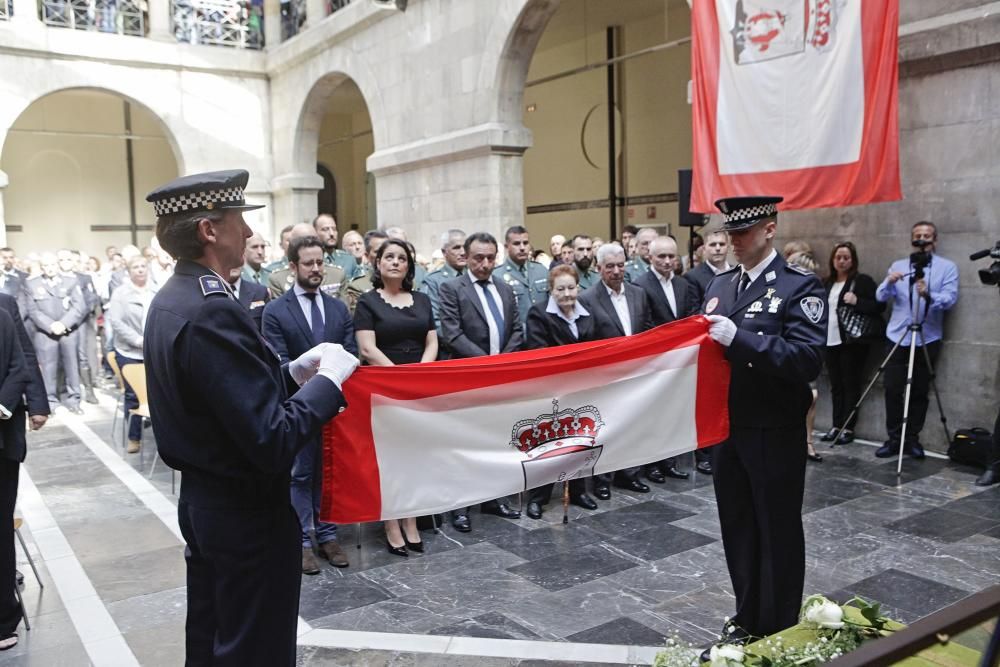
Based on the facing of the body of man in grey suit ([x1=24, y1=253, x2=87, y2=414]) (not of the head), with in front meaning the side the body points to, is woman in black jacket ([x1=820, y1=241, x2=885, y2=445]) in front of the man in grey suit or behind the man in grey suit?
in front

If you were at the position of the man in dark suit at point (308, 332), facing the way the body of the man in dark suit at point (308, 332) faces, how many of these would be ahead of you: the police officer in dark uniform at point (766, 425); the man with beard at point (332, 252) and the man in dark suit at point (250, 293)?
1

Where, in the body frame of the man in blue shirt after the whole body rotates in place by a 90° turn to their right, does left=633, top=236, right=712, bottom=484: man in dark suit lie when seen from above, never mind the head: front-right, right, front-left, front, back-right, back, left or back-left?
front-left

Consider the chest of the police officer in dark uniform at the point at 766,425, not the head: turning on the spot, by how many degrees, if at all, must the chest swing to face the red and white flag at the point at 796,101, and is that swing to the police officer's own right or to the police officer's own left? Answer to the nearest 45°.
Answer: approximately 135° to the police officer's own right

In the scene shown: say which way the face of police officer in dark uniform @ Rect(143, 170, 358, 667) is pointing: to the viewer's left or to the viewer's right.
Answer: to the viewer's right

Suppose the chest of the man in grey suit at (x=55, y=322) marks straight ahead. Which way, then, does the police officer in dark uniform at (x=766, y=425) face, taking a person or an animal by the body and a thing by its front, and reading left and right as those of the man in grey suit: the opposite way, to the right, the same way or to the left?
to the right

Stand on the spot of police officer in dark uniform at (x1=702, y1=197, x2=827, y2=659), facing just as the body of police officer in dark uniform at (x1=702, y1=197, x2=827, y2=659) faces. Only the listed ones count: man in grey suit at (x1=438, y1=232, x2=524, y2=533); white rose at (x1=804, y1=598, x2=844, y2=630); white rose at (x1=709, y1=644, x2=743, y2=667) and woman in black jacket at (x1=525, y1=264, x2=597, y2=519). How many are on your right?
2

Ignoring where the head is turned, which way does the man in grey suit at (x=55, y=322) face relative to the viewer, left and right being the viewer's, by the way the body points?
facing the viewer

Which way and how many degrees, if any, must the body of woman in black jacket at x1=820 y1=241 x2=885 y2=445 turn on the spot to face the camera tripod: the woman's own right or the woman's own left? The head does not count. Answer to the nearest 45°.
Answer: approximately 90° to the woman's own left

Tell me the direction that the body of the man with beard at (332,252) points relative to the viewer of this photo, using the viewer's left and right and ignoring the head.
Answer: facing the viewer and to the right of the viewer

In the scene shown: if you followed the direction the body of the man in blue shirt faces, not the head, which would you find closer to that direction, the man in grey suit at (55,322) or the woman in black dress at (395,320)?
the woman in black dress

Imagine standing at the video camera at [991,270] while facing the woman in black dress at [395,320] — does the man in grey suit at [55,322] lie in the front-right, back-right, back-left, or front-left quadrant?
front-right

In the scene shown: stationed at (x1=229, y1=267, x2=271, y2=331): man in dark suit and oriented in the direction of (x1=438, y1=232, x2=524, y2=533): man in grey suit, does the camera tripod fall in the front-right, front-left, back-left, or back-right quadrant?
front-left

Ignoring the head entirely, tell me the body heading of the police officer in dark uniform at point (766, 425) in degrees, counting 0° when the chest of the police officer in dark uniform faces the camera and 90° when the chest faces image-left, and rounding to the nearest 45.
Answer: approximately 45°

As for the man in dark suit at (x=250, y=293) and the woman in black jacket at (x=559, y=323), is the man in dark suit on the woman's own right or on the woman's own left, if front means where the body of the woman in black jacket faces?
on the woman's own right
